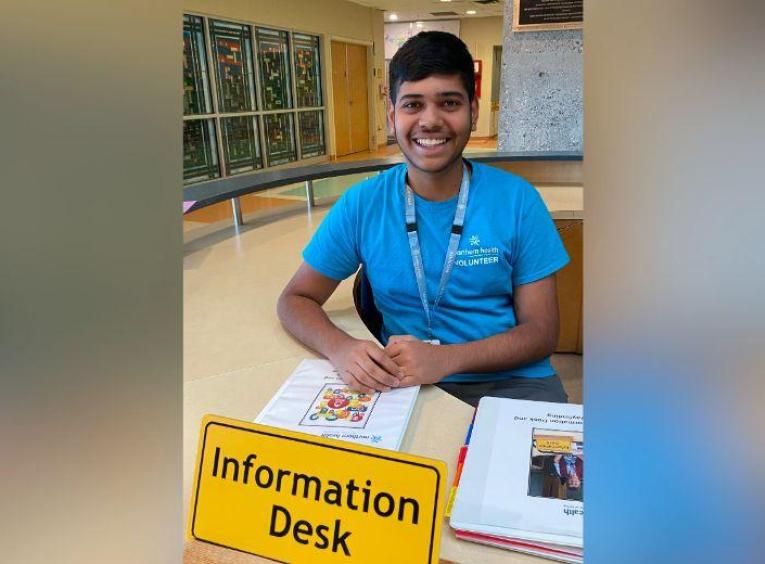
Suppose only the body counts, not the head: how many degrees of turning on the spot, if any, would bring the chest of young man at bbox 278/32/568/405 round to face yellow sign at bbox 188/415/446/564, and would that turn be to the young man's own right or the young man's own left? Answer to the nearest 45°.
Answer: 0° — they already face it

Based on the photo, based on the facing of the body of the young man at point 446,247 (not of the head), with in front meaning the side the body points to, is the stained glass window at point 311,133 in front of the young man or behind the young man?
behind

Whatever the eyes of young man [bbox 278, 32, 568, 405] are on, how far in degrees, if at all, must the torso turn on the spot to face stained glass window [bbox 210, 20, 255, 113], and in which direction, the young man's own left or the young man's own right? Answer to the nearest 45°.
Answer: approximately 180°

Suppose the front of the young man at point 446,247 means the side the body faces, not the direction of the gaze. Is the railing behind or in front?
behind

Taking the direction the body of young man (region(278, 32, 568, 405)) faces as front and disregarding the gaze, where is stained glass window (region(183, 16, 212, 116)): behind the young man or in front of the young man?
behind

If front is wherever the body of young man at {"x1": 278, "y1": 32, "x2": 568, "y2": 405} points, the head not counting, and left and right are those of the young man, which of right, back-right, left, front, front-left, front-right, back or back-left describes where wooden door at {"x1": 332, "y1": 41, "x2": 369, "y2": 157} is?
back

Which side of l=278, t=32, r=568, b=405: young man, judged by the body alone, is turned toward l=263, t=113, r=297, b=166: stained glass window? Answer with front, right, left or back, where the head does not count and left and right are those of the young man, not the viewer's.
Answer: back

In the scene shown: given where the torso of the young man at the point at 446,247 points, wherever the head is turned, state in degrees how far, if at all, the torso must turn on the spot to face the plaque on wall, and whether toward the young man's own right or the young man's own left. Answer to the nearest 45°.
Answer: approximately 180°

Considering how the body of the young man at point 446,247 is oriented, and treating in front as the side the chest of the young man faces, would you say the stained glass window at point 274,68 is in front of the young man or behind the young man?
behind

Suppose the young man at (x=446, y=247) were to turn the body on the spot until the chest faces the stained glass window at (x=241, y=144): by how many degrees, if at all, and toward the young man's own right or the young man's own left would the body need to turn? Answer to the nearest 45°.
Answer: approximately 180°
